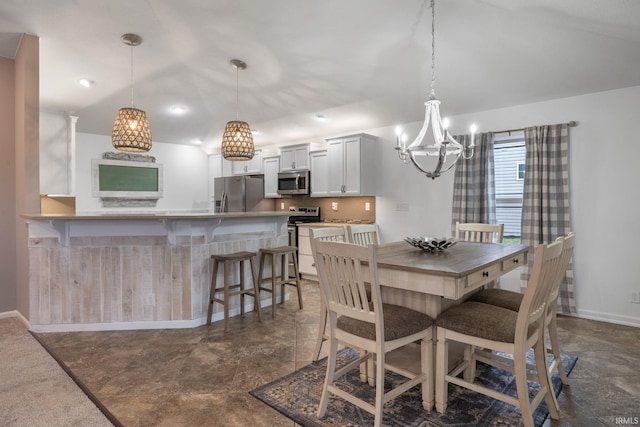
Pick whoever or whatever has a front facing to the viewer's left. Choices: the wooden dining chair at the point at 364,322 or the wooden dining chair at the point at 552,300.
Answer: the wooden dining chair at the point at 552,300

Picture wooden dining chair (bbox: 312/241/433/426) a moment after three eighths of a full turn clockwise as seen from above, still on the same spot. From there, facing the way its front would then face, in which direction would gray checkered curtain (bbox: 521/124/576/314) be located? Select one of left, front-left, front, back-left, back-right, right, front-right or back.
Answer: back-left

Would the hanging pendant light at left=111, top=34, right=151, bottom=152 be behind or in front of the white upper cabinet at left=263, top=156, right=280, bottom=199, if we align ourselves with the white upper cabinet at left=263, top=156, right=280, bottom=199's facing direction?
in front

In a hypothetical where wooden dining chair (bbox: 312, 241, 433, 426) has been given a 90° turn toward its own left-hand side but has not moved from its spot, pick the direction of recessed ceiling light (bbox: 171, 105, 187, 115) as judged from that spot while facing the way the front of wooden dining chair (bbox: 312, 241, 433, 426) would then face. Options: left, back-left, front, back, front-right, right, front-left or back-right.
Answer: front

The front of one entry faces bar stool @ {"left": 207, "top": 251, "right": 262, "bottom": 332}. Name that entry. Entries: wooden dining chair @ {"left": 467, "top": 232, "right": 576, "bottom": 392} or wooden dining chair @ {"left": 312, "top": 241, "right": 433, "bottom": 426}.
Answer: wooden dining chair @ {"left": 467, "top": 232, "right": 576, "bottom": 392}

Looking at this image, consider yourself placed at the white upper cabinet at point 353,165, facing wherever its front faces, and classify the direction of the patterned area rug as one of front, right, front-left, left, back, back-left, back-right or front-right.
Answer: front-left

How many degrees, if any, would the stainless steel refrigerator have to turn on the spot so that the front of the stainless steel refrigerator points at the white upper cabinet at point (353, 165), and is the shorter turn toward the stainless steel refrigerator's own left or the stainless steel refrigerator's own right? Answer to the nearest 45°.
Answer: approximately 90° to the stainless steel refrigerator's own left

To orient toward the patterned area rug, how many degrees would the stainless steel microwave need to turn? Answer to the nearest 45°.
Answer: approximately 45° to its left

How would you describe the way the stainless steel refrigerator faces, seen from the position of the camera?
facing the viewer and to the left of the viewer

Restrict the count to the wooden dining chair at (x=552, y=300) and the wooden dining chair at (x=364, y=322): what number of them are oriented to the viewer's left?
1

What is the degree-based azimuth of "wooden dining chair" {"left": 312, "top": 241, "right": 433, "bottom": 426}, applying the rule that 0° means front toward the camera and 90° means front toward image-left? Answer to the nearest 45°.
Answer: approximately 225°

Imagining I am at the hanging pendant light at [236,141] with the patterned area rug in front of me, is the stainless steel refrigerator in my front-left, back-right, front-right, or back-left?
back-left

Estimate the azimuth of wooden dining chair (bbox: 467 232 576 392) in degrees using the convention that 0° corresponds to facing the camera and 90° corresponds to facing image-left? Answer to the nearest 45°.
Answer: approximately 90°

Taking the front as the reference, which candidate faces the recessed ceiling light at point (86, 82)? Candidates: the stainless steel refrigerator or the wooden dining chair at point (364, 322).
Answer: the stainless steel refrigerator

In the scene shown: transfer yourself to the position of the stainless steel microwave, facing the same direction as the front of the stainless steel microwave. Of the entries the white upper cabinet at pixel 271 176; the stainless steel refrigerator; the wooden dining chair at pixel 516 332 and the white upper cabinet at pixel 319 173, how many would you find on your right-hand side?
2

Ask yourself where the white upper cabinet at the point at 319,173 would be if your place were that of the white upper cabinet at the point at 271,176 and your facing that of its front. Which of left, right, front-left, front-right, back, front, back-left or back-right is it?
left

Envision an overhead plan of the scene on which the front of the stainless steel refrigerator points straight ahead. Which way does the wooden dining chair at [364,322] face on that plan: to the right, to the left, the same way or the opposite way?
the opposite way
